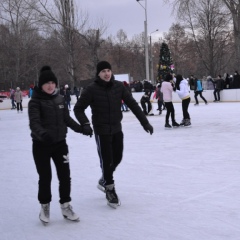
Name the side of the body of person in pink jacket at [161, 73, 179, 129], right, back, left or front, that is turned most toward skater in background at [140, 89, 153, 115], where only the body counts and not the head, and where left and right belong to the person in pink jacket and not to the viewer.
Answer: left

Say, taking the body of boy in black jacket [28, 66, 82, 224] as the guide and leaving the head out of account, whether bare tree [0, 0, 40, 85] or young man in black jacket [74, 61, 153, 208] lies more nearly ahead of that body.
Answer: the young man in black jacket

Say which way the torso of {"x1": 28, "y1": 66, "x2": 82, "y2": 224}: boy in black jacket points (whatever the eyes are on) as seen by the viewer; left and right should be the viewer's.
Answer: facing the viewer and to the right of the viewer

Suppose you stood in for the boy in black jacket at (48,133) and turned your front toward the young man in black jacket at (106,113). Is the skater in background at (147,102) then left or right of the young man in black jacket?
left
